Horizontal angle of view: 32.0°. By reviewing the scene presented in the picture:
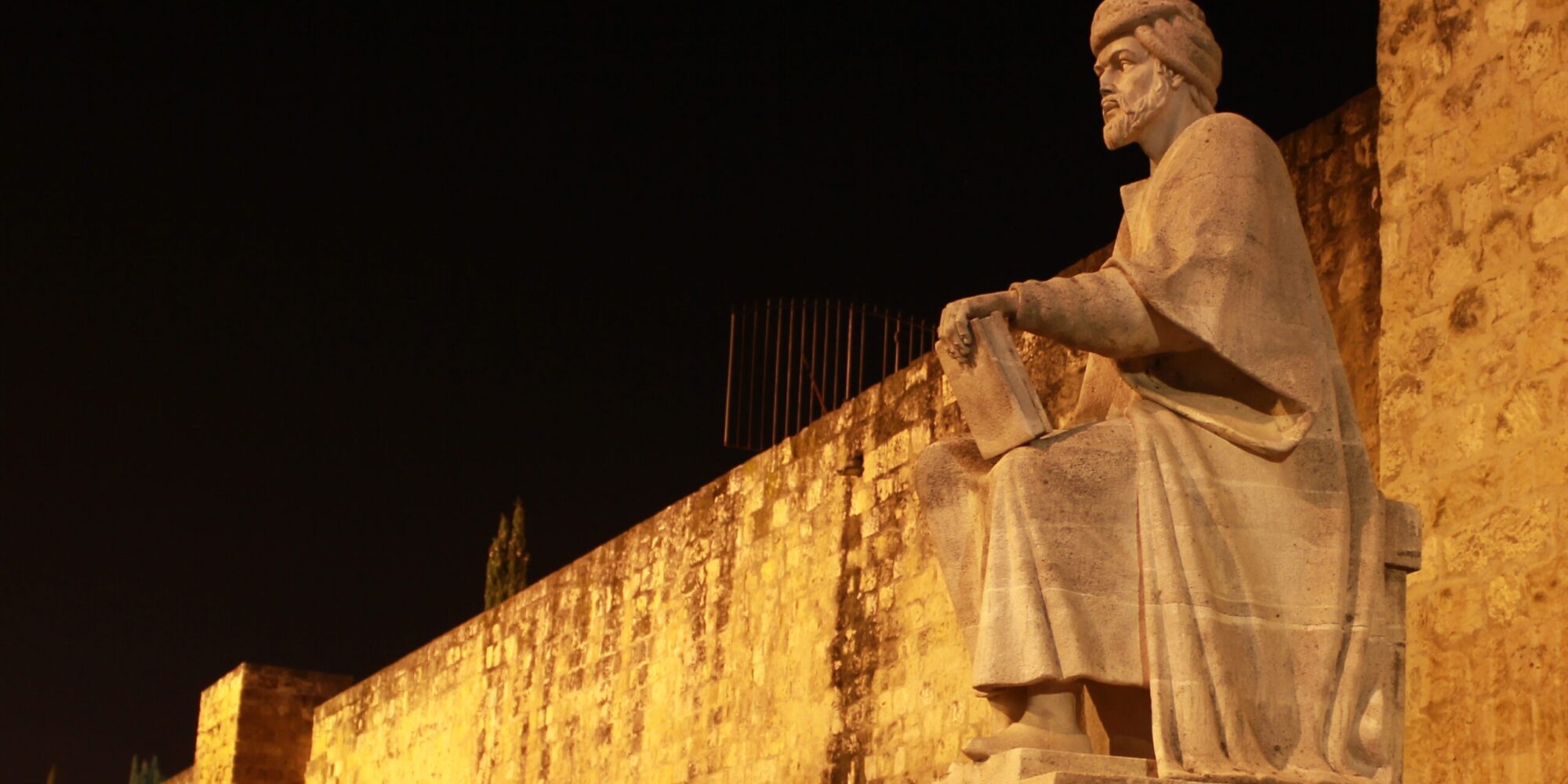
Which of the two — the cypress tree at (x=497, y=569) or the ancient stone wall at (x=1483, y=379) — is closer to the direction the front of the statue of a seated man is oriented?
the cypress tree

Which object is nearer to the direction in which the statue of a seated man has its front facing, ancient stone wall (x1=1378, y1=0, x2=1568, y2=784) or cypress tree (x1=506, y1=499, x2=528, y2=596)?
the cypress tree

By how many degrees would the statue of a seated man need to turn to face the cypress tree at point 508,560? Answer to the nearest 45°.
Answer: approximately 90° to its right

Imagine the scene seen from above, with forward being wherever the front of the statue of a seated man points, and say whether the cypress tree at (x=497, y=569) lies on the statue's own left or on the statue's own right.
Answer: on the statue's own right

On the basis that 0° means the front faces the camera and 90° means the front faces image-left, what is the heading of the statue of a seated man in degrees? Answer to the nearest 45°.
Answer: approximately 90°

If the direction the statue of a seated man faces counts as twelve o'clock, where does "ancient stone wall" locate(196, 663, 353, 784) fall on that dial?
The ancient stone wall is roughly at 2 o'clock from the statue of a seated man.
